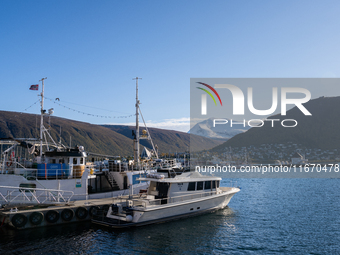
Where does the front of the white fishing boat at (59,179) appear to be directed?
to the viewer's right

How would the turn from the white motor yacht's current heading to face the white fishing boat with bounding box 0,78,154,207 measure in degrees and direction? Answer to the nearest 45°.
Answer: approximately 135° to its left

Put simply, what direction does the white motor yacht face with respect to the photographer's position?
facing away from the viewer and to the right of the viewer

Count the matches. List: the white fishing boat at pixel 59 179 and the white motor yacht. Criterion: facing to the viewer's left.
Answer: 0

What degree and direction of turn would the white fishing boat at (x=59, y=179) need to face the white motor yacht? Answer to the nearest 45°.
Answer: approximately 45° to its right

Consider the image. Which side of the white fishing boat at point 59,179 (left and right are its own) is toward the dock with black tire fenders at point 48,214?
right
